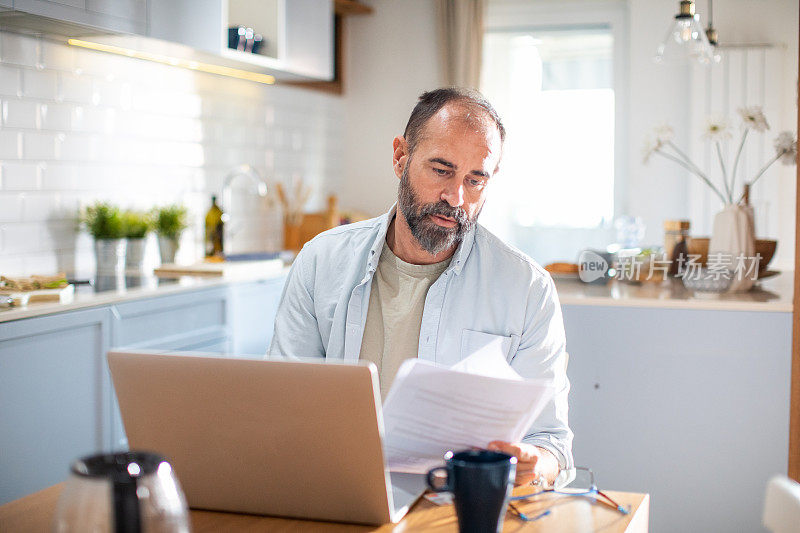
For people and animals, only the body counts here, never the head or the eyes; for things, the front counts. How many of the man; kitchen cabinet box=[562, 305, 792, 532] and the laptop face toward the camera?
2

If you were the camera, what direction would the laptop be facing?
facing away from the viewer and to the right of the viewer

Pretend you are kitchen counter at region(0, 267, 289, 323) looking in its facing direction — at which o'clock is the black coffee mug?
The black coffee mug is roughly at 1 o'clock from the kitchen counter.

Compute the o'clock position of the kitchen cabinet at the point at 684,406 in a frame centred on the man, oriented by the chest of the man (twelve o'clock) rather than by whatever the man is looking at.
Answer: The kitchen cabinet is roughly at 7 o'clock from the man.

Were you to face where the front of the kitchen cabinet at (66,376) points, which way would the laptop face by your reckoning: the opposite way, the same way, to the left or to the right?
to the left

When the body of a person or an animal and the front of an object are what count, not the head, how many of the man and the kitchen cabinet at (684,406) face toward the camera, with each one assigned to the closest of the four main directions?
2

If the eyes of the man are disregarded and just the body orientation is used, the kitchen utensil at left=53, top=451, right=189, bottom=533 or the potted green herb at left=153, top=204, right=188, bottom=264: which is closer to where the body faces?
the kitchen utensil

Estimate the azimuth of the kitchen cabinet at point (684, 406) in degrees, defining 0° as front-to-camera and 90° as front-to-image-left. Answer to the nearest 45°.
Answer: approximately 0°

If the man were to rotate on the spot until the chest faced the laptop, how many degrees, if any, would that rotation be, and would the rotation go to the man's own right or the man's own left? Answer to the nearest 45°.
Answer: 0° — they already face it

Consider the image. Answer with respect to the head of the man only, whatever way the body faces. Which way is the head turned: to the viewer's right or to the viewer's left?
to the viewer's right

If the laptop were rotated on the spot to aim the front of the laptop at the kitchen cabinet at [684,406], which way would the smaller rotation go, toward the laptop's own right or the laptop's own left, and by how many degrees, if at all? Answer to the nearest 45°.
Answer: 0° — it already faces it
